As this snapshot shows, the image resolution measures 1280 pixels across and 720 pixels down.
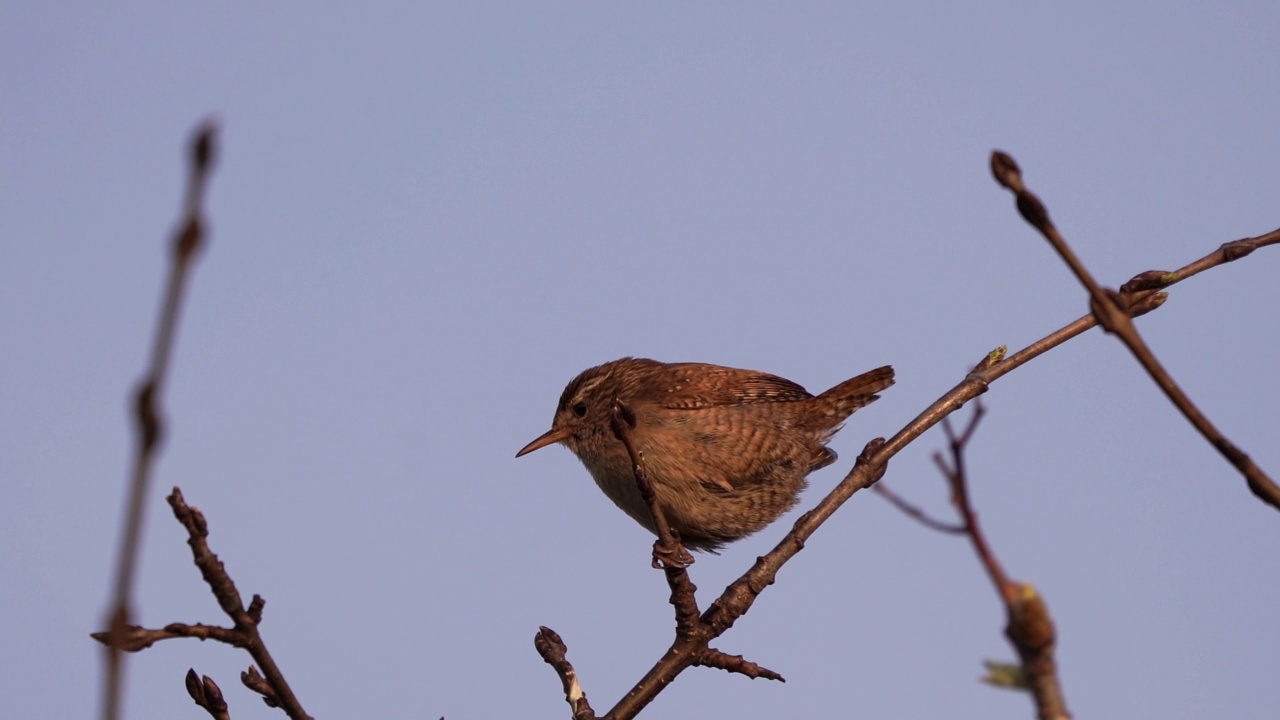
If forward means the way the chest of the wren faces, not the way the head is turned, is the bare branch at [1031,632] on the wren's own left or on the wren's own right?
on the wren's own left

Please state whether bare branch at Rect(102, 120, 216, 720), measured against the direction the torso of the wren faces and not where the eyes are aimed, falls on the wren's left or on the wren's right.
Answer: on the wren's left

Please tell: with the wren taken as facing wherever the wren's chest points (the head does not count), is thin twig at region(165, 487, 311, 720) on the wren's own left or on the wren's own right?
on the wren's own left

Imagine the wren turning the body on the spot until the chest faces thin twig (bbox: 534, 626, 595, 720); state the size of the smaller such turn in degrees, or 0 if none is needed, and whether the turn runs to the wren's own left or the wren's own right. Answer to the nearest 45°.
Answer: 0° — it already faces it

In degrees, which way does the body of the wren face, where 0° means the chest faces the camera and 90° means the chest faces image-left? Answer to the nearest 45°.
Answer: approximately 90°
